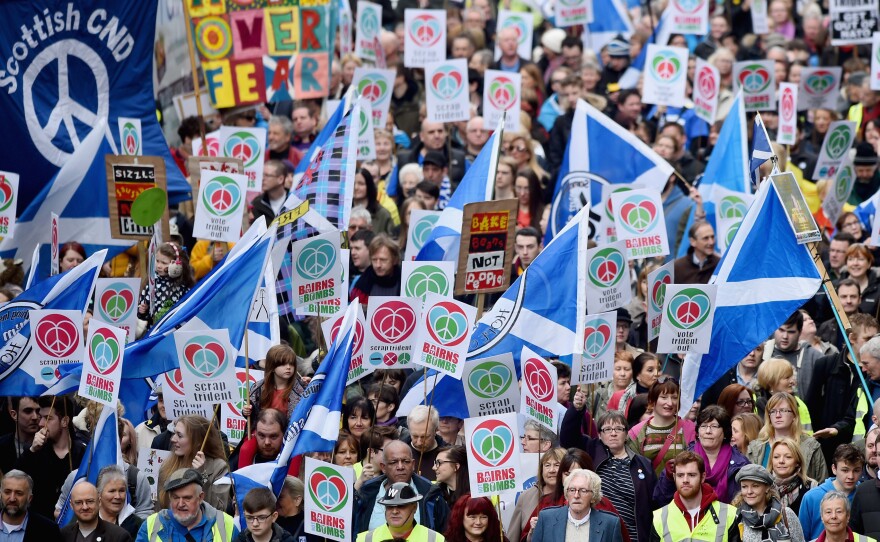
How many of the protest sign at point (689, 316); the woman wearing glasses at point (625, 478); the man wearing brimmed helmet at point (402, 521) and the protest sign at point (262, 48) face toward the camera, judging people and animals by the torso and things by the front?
4

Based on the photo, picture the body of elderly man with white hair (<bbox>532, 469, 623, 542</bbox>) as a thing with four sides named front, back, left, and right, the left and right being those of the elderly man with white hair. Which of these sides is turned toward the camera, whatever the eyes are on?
front

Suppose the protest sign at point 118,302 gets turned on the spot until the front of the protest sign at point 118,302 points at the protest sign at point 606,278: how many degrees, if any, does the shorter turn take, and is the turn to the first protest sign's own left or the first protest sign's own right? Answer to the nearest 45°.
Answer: approximately 90° to the first protest sign's own left

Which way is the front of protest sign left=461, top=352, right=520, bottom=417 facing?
toward the camera

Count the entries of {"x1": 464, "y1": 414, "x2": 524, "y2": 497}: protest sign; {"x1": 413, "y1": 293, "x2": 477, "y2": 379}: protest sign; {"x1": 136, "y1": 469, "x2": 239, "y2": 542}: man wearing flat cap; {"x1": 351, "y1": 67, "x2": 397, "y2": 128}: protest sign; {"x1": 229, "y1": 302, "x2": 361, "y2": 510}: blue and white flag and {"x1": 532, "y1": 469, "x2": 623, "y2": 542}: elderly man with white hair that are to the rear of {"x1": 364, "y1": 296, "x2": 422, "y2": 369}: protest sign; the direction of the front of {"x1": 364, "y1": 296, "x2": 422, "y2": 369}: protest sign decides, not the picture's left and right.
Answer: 1

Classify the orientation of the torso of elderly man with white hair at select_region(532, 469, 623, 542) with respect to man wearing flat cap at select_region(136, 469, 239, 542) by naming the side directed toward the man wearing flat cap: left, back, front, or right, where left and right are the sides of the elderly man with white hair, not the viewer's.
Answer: right

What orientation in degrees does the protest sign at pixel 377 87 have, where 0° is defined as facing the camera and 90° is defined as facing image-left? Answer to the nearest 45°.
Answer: approximately 0°

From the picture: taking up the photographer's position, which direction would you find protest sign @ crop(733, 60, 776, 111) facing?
facing the viewer

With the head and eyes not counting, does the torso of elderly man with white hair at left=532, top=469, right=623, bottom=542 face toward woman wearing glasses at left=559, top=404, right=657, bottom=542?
no

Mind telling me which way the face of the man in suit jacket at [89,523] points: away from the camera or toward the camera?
toward the camera

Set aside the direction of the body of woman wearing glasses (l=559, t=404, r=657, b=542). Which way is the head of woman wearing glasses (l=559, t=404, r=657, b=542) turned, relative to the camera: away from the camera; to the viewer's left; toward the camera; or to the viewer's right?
toward the camera

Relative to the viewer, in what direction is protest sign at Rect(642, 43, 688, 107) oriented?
toward the camera

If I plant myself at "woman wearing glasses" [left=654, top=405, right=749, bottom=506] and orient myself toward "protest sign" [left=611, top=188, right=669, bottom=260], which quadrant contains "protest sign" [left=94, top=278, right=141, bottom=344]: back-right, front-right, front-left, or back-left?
front-left

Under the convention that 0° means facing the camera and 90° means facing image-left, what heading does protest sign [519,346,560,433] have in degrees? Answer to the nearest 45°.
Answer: approximately 315°
